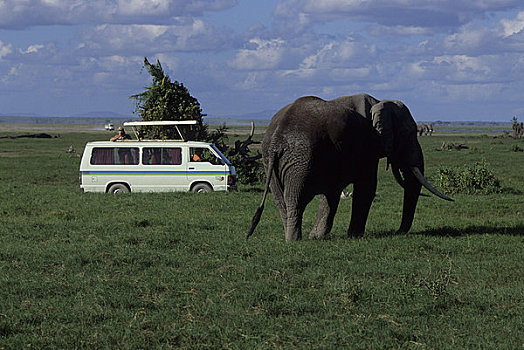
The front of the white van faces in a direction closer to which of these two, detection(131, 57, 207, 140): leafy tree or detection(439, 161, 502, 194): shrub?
the shrub

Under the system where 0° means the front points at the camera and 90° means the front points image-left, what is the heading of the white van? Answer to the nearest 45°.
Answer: approximately 270°

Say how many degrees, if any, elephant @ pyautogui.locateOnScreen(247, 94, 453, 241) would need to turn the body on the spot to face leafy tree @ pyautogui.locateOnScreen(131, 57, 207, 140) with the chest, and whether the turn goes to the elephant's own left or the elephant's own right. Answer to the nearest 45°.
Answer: approximately 90° to the elephant's own left

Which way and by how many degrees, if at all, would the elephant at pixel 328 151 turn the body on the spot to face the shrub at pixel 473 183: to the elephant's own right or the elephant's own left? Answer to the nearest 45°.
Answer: approximately 45° to the elephant's own left

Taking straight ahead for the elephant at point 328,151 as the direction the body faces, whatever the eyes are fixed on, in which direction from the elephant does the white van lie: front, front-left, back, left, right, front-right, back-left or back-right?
left

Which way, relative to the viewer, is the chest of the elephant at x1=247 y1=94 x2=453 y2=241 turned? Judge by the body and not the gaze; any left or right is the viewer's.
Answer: facing away from the viewer and to the right of the viewer

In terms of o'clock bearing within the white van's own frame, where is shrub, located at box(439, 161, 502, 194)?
The shrub is roughly at 12 o'clock from the white van.

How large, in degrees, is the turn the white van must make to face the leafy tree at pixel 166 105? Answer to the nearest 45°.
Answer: approximately 90° to its left

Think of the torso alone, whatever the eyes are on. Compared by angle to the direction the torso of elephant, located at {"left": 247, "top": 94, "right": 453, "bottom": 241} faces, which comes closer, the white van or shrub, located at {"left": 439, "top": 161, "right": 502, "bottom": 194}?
the shrub
